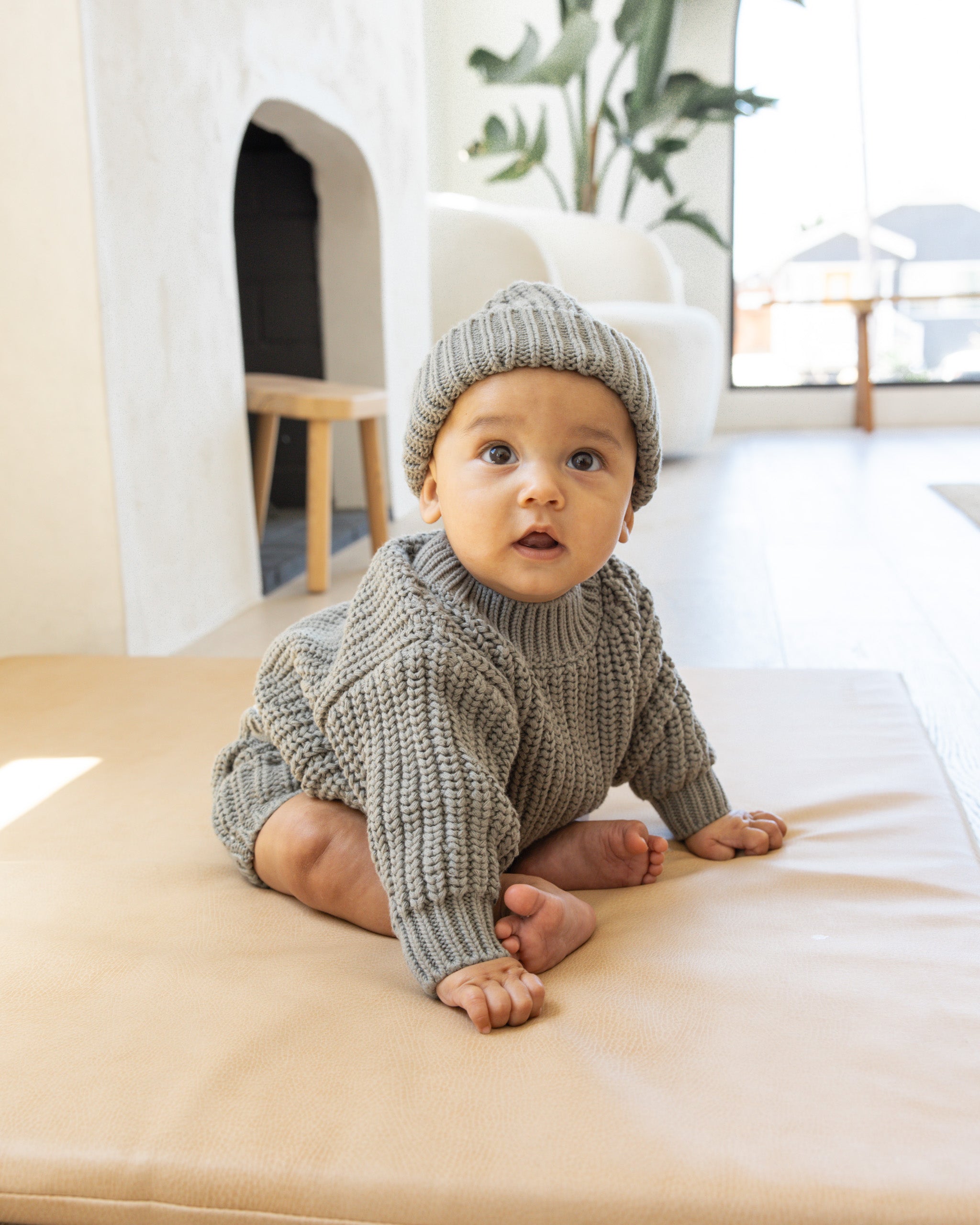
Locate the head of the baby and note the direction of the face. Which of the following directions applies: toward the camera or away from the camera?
toward the camera

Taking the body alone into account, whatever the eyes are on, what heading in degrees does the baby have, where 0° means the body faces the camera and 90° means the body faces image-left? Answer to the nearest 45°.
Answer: approximately 315°

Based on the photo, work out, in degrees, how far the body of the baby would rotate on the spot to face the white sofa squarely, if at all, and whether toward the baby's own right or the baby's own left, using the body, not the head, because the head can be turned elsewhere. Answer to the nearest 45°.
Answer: approximately 135° to the baby's own left

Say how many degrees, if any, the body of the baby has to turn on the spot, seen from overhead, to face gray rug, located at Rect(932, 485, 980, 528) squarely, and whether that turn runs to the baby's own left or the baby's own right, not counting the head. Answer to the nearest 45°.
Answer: approximately 90° to the baby's own left

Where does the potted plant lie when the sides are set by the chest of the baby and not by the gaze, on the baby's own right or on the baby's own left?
on the baby's own left

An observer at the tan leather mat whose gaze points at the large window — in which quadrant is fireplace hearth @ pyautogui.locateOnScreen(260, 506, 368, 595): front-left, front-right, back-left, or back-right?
front-left

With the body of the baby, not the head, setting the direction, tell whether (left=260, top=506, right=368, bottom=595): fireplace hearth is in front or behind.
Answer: behind

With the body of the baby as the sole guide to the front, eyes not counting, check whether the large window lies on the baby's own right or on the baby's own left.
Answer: on the baby's own left
